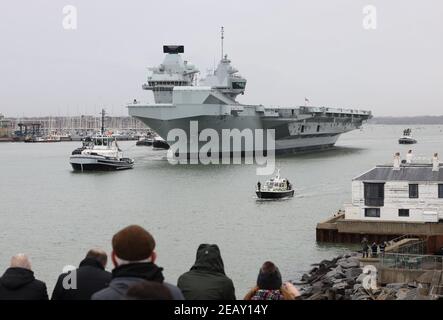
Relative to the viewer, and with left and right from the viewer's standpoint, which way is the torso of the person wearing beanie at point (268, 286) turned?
facing away from the viewer

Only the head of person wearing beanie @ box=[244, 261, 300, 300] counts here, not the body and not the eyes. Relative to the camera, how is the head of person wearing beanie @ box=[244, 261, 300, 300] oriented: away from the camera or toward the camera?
away from the camera

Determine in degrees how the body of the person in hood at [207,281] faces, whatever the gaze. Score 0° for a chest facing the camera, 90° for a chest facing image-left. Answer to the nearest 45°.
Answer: approximately 180°

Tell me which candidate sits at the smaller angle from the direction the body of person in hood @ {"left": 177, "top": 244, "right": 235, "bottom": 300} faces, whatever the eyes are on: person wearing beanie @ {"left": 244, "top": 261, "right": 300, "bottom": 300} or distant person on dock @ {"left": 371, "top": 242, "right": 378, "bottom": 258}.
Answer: the distant person on dock

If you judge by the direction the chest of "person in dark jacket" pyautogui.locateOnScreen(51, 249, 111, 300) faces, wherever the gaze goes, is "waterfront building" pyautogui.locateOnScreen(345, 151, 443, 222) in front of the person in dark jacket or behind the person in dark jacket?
in front

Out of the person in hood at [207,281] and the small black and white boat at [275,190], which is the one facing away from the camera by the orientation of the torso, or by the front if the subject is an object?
the person in hood

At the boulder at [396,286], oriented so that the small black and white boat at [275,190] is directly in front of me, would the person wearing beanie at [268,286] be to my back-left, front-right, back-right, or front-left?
back-left

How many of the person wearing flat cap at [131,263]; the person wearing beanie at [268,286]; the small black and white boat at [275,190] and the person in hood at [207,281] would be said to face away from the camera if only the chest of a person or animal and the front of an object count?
3

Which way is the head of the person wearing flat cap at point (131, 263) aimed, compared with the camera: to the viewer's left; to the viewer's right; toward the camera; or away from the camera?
away from the camera

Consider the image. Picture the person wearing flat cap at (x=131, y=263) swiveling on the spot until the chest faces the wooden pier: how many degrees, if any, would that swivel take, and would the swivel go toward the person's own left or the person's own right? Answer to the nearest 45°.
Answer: approximately 45° to the person's own right

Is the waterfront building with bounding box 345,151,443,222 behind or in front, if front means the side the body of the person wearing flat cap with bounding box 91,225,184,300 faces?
in front

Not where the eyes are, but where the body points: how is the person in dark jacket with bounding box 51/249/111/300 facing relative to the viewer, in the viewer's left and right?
facing away from the viewer and to the right of the viewer

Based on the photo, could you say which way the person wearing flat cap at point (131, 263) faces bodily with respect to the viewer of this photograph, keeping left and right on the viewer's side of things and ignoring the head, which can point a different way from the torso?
facing away from the viewer

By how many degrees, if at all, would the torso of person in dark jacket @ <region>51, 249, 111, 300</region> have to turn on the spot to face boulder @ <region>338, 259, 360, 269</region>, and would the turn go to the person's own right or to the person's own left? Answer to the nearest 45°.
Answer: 0° — they already face it

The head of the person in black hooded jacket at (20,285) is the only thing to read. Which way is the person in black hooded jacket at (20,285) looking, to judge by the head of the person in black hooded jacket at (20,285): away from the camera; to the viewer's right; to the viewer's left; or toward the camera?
away from the camera
